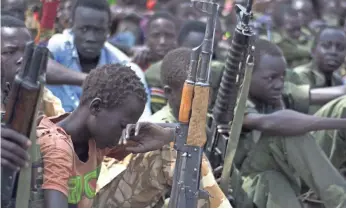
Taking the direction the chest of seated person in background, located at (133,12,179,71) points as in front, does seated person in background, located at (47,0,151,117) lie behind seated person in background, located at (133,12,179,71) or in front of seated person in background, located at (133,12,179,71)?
in front

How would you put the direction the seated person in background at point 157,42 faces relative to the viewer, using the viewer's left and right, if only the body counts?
facing the viewer

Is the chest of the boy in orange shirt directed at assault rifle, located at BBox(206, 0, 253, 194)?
no

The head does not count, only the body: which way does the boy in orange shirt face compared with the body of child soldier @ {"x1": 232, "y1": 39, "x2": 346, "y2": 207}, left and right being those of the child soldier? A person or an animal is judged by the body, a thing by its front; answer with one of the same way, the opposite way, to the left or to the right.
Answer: the same way

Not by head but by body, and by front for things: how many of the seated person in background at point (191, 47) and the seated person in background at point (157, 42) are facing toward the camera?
2

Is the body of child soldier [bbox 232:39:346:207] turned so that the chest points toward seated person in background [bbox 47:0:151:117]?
no

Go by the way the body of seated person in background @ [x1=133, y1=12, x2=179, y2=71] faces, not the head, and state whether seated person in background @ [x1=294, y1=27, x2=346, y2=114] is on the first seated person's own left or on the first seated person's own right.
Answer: on the first seated person's own left

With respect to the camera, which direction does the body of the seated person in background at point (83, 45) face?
toward the camera

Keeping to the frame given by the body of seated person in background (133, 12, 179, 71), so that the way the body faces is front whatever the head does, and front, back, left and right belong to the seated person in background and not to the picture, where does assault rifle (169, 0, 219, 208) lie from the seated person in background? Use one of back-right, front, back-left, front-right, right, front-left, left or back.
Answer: front

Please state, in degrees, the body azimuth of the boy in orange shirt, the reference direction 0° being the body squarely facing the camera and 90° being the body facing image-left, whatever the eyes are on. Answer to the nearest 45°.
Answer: approximately 315°

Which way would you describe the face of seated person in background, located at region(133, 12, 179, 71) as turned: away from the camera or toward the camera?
toward the camera

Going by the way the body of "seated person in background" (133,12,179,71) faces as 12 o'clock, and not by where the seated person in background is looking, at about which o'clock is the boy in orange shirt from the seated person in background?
The boy in orange shirt is roughly at 12 o'clock from the seated person in background.

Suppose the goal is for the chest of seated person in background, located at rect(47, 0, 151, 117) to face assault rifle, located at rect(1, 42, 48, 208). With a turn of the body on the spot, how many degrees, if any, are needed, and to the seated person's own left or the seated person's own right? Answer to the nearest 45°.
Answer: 0° — they already face it

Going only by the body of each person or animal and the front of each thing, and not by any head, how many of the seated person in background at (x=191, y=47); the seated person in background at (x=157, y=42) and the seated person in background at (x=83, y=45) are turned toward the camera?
3
